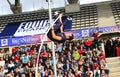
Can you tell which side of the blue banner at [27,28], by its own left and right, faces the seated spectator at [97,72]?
front

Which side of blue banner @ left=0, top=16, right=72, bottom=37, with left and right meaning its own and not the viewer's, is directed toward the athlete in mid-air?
front

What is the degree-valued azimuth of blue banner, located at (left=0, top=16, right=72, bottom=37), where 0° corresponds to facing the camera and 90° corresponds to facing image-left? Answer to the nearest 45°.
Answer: approximately 0°
